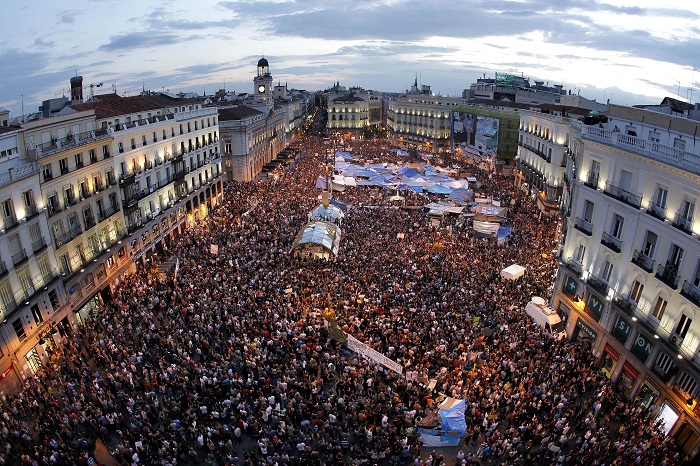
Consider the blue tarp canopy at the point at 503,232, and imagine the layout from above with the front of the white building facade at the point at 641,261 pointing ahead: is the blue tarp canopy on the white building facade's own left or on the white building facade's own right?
on the white building facade's own right

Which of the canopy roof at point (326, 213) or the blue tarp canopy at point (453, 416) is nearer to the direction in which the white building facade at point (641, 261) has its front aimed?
the blue tarp canopy

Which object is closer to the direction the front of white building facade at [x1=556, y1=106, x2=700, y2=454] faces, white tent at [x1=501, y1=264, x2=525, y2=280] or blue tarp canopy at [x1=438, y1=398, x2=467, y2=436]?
the blue tarp canopy

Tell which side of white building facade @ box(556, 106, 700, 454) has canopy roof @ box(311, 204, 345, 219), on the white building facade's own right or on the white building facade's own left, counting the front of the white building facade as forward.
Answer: on the white building facade's own right

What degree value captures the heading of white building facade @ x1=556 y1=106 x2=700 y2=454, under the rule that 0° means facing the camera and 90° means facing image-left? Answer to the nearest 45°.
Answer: approximately 45°

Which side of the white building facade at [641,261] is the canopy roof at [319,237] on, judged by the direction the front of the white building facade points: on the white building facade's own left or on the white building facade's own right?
on the white building facade's own right

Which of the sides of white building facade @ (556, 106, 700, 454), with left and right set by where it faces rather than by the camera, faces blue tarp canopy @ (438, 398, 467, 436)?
front

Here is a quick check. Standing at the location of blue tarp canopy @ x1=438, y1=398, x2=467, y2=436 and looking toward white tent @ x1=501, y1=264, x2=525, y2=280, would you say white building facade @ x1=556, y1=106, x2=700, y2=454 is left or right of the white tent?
right
